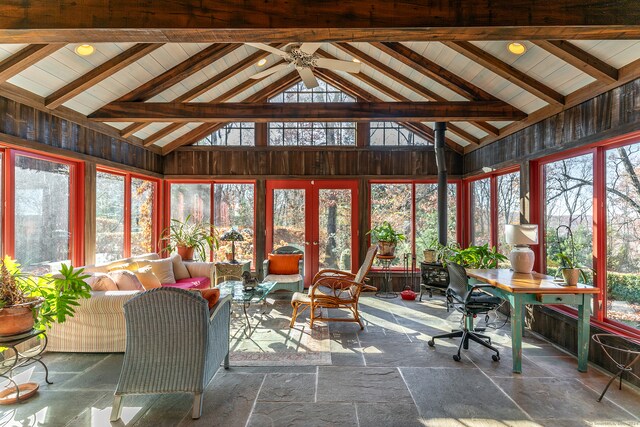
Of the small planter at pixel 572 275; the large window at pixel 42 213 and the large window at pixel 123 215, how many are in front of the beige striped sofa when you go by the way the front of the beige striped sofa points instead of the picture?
1

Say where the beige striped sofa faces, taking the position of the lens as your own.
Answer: facing the viewer and to the right of the viewer

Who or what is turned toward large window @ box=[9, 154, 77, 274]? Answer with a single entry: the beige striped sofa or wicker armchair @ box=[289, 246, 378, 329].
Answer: the wicker armchair

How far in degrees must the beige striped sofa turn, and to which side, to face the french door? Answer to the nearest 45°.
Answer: approximately 90° to its left

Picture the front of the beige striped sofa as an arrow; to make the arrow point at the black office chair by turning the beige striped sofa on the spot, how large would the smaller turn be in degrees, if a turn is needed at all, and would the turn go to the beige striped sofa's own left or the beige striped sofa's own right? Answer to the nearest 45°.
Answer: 0° — it already faces it

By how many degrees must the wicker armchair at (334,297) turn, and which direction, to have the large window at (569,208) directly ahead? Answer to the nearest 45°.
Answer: approximately 180°

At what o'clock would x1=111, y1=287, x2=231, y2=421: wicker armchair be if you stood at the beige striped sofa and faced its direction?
The wicker armchair is roughly at 1 o'clock from the beige striped sofa.

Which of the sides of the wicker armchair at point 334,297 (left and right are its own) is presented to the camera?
left

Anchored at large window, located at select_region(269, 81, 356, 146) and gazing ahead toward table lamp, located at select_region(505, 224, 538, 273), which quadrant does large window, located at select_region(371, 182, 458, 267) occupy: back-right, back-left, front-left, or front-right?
front-left

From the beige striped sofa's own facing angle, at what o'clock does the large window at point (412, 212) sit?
The large window is roughly at 10 o'clock from the beige striped sofa.

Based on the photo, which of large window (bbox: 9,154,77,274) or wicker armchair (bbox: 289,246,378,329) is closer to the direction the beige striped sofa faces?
the wicker armchair

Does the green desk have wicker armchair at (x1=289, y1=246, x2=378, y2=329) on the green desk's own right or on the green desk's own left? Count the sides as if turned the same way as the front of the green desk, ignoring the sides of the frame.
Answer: on the green desk's own right

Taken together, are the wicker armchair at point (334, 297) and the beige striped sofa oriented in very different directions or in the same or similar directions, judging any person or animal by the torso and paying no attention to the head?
very different directions
